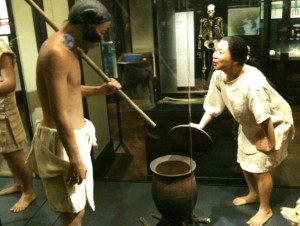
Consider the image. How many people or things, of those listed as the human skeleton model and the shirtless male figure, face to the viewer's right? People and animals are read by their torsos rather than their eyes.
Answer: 1

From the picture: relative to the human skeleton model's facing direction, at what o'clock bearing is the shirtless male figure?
The shirtless male figure is roughly at 1 o'clock from the human skeleton model.

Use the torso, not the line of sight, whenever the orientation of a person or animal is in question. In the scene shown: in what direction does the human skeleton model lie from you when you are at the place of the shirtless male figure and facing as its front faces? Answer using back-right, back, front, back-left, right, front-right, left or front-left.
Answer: front-left

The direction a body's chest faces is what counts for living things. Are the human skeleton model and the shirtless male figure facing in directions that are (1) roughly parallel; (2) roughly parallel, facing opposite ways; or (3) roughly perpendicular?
roughly perpendicular

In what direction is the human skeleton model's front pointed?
toward the camera

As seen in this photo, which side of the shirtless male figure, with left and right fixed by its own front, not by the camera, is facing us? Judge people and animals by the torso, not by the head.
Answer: right
